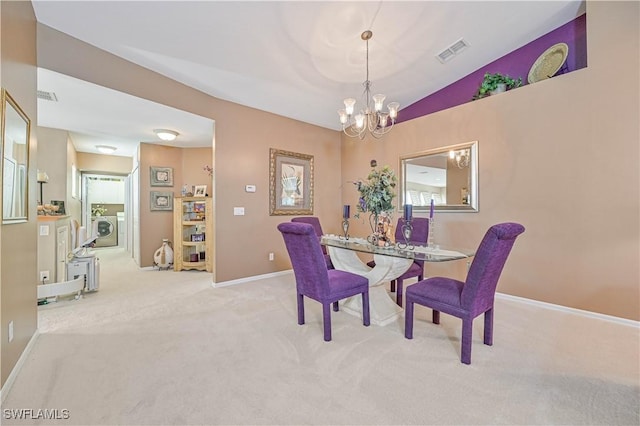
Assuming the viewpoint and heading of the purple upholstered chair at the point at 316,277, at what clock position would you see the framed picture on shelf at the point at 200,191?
The framed picture on shelf is roughly at 9 o'clock from the purple upholstered chair.

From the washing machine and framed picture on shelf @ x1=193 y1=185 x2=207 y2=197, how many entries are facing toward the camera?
2

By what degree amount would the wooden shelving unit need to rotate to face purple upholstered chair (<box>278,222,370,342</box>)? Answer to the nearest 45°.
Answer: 0° — it already faces it

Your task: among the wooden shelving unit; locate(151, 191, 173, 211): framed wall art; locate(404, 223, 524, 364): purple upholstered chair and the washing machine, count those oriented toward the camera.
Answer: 3

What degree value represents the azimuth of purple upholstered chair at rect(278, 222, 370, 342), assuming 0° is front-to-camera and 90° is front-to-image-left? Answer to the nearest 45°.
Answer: approximately 225°

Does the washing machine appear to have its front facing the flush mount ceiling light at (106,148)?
yes

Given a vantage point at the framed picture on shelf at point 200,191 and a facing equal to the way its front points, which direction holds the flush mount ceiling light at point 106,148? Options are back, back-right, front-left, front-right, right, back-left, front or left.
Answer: back-right

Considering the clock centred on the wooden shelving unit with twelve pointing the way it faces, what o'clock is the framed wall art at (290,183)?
The framed wall art is roughly at 10 o'clock from the wooden shelving unit.
